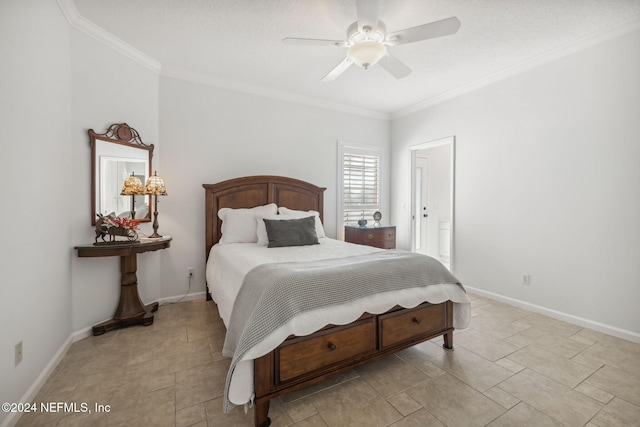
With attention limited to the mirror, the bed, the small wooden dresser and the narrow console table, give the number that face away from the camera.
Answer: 0

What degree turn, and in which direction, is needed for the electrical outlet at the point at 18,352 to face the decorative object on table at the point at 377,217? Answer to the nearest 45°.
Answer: approximately 45° to its left

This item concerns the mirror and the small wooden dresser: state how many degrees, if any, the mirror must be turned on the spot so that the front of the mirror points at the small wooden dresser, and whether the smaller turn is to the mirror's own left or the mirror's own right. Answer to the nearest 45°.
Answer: approximately 45° to the mirror's own left

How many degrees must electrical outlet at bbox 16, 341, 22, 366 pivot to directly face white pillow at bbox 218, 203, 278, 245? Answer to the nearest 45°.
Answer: approximately 45° to its left

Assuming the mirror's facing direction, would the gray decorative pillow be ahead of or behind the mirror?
ahead

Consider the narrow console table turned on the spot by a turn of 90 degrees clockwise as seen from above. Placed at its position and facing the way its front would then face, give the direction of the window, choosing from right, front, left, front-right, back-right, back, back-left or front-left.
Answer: back-left

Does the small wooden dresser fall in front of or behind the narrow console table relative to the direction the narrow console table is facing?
in front

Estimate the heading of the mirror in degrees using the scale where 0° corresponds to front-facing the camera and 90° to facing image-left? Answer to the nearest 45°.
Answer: approximately 315°

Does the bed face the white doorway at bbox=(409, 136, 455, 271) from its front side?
no

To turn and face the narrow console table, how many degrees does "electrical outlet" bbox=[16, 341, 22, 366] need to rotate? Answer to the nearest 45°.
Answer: approximately 90° to its left

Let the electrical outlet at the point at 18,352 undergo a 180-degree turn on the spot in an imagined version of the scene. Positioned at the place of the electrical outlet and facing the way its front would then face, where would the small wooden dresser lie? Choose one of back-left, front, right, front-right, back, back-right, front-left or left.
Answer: back-right

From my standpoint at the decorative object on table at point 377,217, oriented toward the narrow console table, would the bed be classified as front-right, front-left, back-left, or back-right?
front-left

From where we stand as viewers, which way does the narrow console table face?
facing the viewer and to the right of the viewer

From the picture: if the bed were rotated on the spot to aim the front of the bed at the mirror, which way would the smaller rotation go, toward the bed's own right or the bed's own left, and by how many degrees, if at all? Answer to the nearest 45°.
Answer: approximately 135° to the bed's own right

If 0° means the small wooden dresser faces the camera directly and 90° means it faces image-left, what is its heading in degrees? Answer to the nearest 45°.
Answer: approximately 315°

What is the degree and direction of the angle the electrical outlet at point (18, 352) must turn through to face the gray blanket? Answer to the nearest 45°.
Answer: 0° — it already faces it

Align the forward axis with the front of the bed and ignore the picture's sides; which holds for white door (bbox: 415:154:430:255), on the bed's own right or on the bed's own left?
on the bed's own left

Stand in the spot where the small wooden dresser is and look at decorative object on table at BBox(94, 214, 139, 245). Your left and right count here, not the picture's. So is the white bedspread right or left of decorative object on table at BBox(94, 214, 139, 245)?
left

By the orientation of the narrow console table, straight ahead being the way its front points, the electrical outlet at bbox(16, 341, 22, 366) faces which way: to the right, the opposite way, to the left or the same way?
the same way
